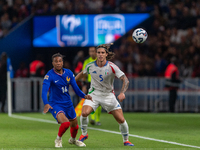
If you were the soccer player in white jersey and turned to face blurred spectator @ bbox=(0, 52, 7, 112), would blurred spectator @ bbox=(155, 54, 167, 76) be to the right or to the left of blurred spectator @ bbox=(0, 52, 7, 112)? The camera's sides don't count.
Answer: right

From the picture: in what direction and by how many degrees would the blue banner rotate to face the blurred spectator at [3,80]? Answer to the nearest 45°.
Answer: approximately 45° to its right

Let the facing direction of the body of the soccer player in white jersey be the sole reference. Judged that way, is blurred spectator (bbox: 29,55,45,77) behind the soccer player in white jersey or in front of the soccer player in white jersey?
behind

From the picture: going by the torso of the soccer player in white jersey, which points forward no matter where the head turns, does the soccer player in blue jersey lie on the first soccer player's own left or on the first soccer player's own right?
on the first soccer player's own right

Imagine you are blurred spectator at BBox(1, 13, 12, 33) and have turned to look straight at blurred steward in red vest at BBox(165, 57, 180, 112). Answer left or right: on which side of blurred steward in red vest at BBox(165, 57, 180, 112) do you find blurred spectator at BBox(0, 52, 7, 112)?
right

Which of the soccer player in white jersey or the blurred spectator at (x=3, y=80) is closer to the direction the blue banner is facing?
the soccer player in white jersey

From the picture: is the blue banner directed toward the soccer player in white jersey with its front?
yes

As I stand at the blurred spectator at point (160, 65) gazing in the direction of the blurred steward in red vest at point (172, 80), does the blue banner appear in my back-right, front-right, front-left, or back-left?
back-right

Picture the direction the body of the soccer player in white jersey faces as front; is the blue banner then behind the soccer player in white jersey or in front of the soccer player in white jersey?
behind

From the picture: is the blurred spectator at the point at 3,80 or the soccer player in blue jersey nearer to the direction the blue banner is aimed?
the soccer player in blue jersey

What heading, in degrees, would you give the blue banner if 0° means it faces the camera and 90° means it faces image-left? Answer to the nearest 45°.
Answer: approximately 0°

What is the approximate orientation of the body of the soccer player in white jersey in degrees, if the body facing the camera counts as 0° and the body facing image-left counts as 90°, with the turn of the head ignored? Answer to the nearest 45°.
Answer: approximately 0°

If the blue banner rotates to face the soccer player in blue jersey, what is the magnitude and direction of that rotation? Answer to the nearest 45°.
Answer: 0° — it already faces them
